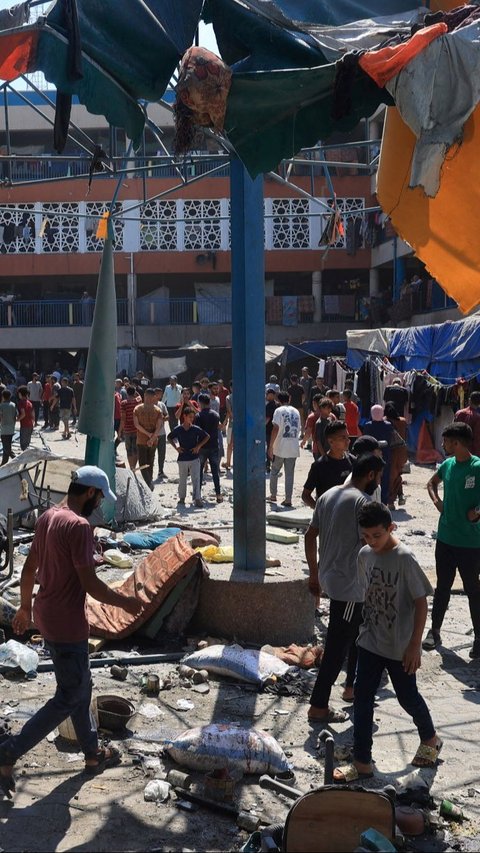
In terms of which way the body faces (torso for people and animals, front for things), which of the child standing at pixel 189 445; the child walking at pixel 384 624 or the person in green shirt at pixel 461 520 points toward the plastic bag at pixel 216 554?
the child standing at pixel 189 445

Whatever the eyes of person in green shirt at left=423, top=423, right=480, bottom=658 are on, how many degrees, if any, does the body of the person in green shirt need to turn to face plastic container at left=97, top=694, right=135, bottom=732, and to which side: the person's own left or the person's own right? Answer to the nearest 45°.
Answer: approximately 45° to the person's own right

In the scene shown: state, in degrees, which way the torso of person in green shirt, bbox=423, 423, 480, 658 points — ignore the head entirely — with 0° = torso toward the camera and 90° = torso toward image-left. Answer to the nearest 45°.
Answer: approximately 0°

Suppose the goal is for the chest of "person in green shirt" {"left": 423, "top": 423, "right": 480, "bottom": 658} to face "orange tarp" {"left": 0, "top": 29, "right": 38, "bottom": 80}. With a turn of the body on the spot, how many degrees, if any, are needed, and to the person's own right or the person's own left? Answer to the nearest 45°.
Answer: approximately 45° to the person's own right

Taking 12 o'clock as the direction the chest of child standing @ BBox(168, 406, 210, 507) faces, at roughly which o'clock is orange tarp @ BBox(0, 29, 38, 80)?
The orange tarp is roughly at 12 o'clock from the child standing.

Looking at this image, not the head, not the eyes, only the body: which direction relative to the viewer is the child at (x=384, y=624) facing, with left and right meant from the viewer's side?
facing the viewer and to the left of the viewer

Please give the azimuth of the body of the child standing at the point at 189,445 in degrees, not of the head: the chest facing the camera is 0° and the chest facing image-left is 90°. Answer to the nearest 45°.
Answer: approximately 0°

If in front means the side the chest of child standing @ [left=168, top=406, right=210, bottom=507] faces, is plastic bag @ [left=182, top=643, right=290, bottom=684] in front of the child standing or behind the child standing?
in front

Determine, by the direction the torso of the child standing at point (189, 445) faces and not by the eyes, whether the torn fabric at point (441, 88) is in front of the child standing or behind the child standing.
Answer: in front

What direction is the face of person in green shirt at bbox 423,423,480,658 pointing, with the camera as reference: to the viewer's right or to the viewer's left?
to the viewer's left

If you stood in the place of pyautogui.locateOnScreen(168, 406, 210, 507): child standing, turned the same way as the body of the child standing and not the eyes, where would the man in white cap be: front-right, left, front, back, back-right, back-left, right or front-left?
front

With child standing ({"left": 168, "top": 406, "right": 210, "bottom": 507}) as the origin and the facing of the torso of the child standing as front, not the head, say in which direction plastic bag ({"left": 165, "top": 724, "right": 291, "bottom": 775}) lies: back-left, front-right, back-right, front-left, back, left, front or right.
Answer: front
